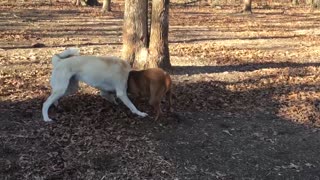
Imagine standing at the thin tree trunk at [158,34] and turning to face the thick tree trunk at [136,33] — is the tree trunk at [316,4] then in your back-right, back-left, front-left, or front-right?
back-right

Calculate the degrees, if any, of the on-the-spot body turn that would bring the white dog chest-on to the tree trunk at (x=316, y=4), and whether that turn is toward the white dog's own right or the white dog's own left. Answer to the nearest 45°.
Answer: approximately 45° to the white dog's own left

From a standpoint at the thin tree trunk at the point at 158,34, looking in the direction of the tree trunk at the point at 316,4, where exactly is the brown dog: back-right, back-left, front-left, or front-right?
back-right

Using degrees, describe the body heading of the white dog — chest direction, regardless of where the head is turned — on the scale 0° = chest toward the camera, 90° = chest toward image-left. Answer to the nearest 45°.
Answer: approximately 270°

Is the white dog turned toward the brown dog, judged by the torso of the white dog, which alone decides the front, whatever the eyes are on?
yes

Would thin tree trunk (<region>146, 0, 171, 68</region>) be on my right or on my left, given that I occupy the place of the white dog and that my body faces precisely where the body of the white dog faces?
on my left

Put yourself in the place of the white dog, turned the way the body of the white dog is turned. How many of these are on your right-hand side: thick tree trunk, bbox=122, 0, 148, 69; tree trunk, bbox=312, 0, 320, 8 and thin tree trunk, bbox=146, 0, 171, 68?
0

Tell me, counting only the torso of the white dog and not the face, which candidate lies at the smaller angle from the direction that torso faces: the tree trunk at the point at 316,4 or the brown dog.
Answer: the brown dog

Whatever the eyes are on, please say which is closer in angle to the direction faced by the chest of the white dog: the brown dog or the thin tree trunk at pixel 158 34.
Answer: the brown dog

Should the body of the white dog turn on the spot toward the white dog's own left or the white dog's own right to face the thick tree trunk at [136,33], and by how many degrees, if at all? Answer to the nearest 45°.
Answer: approximately 90° to the white dog's own left

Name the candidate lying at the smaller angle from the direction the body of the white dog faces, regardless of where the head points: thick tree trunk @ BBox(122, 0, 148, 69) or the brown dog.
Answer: the brown dog
